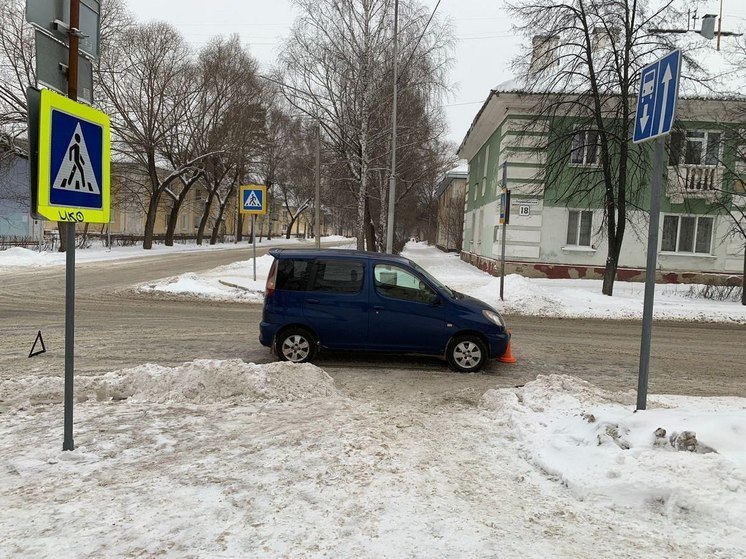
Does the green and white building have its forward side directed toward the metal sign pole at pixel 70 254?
yes

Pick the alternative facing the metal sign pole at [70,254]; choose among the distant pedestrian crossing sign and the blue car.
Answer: the distant pedestrian crossing sign

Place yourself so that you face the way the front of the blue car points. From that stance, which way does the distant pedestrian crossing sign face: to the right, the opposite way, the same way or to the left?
to the right

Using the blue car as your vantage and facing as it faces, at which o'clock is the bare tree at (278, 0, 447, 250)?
The bare tree is roughly at 9 o'clock from the blue car.

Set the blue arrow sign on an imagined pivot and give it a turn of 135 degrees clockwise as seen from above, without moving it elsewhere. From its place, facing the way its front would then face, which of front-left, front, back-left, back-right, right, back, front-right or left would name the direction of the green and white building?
front

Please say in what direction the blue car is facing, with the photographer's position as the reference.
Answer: facing to the right of the viewer

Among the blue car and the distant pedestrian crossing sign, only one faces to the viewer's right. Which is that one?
the blue car

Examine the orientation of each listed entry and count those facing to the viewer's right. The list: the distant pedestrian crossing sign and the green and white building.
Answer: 0

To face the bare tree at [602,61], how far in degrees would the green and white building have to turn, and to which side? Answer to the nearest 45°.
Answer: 0° — it already faces it

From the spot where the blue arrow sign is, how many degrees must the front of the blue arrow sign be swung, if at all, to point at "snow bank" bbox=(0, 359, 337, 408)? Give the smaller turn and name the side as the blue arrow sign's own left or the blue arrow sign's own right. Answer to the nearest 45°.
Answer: approximately 45° to the blue arrow sign's own right

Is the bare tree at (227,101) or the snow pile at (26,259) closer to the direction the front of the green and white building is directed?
the snow pile

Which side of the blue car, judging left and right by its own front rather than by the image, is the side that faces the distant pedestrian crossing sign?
left

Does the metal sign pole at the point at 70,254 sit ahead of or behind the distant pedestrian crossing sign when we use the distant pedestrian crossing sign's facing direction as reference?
ahead

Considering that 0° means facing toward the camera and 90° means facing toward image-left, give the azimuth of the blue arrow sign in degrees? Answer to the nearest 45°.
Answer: approximately 45°

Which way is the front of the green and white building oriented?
toward the camera

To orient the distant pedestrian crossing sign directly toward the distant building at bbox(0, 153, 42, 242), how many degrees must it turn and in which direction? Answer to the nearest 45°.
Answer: approximately 135° to its right

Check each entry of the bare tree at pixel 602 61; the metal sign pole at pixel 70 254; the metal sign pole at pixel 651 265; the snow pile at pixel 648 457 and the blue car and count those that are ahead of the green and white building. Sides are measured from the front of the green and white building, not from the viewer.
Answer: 5

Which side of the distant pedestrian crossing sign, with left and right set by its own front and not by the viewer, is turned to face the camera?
front
